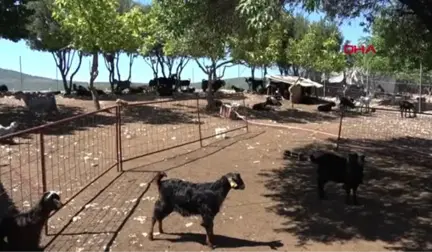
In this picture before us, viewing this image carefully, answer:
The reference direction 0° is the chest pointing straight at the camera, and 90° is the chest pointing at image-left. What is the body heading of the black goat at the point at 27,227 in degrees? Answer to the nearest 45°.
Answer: approximately 270°

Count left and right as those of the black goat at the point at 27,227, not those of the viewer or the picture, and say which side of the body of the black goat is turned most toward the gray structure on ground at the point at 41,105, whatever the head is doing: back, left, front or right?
left

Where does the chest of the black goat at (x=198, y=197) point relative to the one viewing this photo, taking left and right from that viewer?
facing to the right of the viewer

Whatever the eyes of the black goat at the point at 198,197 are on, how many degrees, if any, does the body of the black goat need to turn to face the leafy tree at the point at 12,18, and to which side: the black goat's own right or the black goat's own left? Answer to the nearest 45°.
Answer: approximately 135° to the black goat's own left

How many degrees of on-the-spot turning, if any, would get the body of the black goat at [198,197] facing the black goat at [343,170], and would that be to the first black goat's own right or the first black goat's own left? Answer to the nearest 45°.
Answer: approximately 45° to the first black goat's own left
